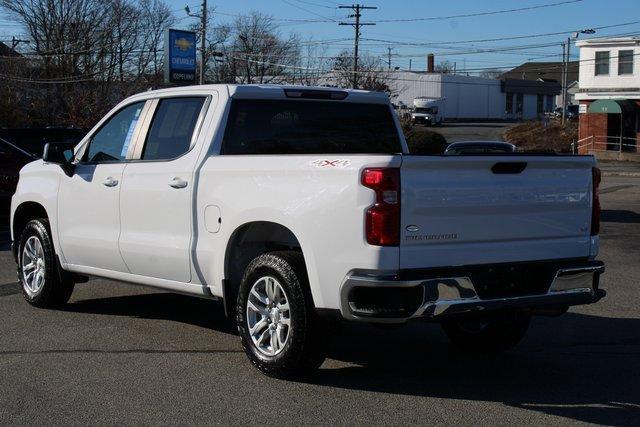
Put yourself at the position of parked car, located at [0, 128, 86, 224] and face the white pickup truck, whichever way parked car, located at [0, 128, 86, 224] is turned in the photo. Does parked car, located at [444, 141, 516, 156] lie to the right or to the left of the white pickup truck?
left

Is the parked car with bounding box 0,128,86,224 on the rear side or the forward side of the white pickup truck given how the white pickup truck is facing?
on the forward side

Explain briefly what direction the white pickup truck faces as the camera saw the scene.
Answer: facing away from the viewer and to the left of the viewer

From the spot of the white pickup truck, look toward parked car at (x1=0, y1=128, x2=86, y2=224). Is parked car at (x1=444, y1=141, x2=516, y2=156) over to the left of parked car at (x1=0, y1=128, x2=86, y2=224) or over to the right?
right

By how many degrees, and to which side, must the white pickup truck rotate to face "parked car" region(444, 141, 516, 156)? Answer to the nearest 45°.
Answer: approximately 45° to its right
